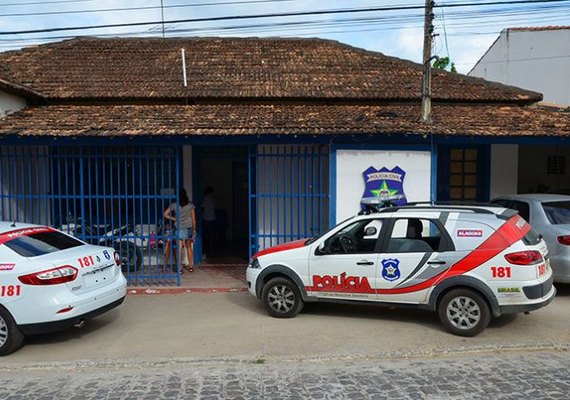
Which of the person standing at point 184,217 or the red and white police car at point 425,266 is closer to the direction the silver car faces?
the person standing

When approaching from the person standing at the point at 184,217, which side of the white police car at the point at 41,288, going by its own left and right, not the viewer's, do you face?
right

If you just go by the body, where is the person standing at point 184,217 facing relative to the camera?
away from the camera

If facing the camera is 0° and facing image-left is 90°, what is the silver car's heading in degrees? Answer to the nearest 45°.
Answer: approximately 135°

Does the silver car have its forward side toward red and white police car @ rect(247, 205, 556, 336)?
no

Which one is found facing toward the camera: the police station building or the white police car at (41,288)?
the police station building

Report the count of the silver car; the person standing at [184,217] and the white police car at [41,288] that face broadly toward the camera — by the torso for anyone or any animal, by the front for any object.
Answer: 0

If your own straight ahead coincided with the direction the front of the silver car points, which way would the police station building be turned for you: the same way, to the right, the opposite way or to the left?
the opposite way

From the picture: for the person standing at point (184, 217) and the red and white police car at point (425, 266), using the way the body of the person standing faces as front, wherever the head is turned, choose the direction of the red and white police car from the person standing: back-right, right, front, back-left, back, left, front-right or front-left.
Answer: back-right

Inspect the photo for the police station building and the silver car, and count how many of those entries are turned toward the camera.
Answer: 1

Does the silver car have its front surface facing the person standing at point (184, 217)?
no

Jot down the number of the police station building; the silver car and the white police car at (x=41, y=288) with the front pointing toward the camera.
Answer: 1

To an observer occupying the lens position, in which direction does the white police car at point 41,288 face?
facing away from the viewer and to the left of the viewer

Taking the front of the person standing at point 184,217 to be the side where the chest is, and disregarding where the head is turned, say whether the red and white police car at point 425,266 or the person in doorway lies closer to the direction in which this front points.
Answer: the person in doorway

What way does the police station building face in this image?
toward the camera

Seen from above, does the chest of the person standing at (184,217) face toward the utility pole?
no

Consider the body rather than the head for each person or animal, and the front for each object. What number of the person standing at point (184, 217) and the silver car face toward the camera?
0

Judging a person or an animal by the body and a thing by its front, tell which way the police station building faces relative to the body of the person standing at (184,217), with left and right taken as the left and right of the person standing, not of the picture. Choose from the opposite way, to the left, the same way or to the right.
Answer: the opposite way

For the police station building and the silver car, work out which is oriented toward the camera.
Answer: the police station building

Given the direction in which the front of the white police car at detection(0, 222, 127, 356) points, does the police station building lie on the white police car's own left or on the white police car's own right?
on the white police car's own right

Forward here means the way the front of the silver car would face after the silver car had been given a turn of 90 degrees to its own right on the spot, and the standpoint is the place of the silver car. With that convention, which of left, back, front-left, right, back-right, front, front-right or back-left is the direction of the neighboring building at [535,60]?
front-left
